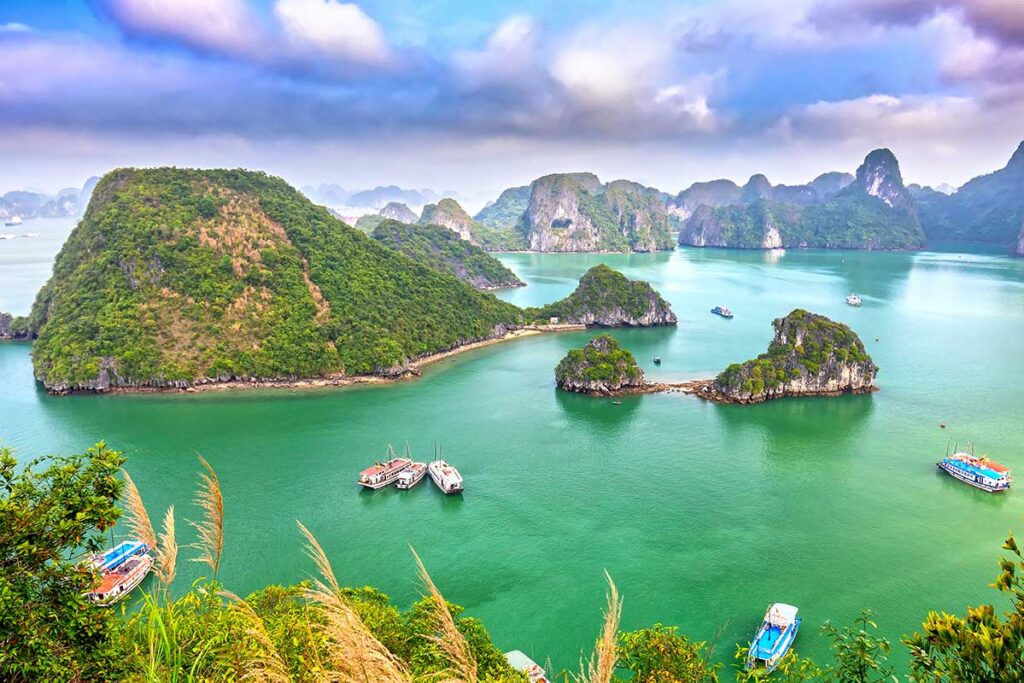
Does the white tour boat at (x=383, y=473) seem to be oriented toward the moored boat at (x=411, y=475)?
no

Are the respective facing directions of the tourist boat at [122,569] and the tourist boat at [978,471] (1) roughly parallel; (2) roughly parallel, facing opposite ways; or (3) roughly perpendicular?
roughly parallel

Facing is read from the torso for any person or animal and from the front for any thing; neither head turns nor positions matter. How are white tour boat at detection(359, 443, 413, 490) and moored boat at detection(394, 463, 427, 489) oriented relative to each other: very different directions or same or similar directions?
same or similar directions

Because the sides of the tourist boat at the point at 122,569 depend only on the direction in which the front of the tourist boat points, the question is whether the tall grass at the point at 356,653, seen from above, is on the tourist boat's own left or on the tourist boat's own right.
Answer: on the tourist boat's own right

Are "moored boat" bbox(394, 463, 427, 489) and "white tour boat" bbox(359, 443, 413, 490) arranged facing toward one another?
no

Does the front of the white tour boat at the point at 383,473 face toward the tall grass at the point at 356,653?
no

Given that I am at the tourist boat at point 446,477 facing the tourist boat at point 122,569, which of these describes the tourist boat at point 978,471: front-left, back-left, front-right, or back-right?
back-left
